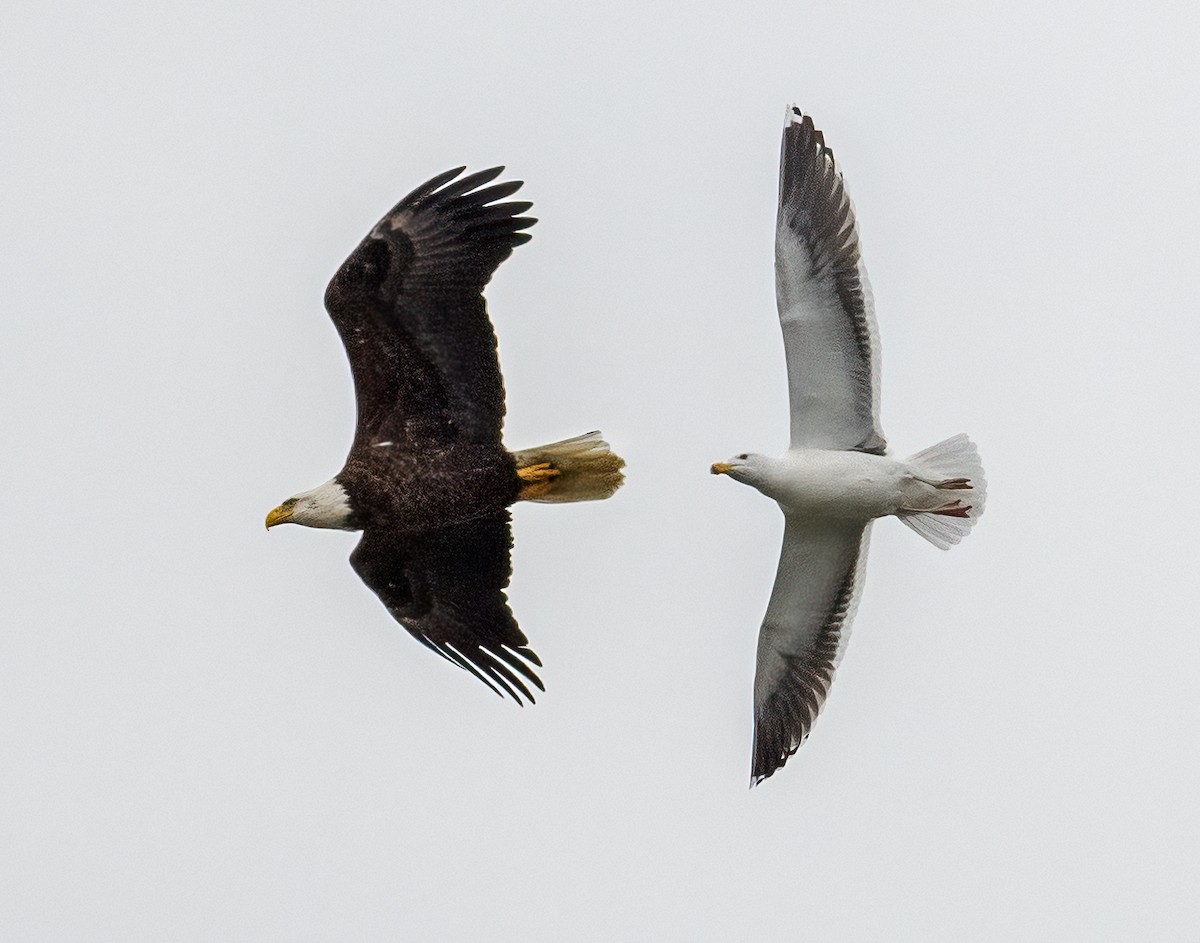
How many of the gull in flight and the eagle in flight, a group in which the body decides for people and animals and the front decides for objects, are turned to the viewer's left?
2

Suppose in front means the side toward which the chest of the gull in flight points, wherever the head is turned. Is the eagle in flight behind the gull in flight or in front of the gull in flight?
in front

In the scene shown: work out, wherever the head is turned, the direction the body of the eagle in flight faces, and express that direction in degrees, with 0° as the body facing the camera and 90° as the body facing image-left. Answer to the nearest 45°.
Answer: approximately 90°

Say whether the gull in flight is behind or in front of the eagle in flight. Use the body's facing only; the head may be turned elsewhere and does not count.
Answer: behind

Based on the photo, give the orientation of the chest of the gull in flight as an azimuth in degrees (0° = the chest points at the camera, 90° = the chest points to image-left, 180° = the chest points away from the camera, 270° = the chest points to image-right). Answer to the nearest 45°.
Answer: approximately 90°
